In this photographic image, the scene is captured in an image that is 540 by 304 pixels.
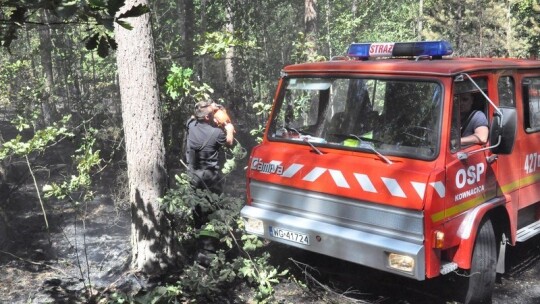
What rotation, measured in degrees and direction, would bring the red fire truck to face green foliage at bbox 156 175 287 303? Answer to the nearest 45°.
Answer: approximately 45° to its right

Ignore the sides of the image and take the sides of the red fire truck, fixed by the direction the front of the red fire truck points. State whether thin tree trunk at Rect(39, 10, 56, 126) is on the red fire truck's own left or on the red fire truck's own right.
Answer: on the red fire truck's own right

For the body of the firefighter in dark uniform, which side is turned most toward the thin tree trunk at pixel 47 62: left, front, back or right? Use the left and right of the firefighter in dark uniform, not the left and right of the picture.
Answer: left

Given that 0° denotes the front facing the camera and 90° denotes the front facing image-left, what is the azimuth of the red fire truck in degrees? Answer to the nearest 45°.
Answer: approximately 45°

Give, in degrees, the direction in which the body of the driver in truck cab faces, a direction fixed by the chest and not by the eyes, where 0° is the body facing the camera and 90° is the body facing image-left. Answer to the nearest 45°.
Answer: approximately 45°

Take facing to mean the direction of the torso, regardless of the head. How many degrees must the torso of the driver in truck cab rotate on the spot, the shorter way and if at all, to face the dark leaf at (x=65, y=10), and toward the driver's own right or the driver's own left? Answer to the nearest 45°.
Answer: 0° — they already face it

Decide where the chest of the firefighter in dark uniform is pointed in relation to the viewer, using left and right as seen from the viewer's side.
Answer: facing away from the viewer and to the right of the viewer
